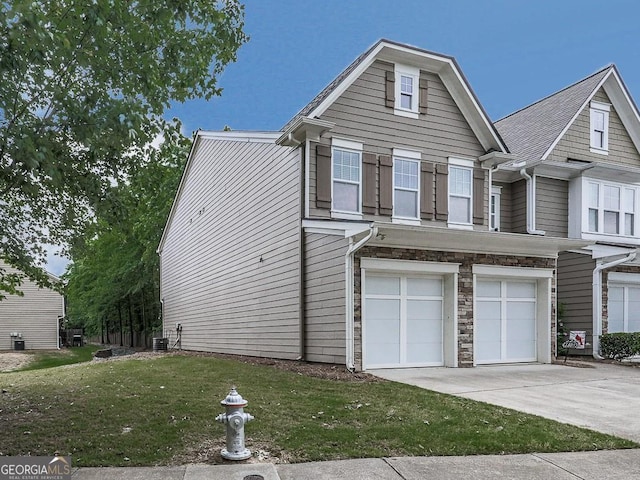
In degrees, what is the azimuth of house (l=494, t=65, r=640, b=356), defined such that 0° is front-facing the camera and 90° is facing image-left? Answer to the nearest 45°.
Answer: approximately 315°

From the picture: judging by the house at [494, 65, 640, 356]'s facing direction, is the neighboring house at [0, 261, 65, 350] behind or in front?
behind

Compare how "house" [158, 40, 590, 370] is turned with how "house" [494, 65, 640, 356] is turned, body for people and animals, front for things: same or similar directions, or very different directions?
same or similar directions

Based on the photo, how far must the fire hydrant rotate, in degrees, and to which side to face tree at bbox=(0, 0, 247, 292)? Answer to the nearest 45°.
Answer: approximately 135° to its right

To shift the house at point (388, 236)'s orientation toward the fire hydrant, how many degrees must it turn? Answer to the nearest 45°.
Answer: approximately 45° to its right

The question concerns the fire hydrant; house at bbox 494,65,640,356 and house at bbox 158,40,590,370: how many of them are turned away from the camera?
0

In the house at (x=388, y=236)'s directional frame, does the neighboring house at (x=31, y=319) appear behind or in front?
behind

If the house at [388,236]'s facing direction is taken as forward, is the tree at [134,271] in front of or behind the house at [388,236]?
behind

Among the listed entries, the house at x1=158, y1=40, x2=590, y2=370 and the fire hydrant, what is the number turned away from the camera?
0

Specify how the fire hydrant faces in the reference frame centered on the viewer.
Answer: facing the viewer
